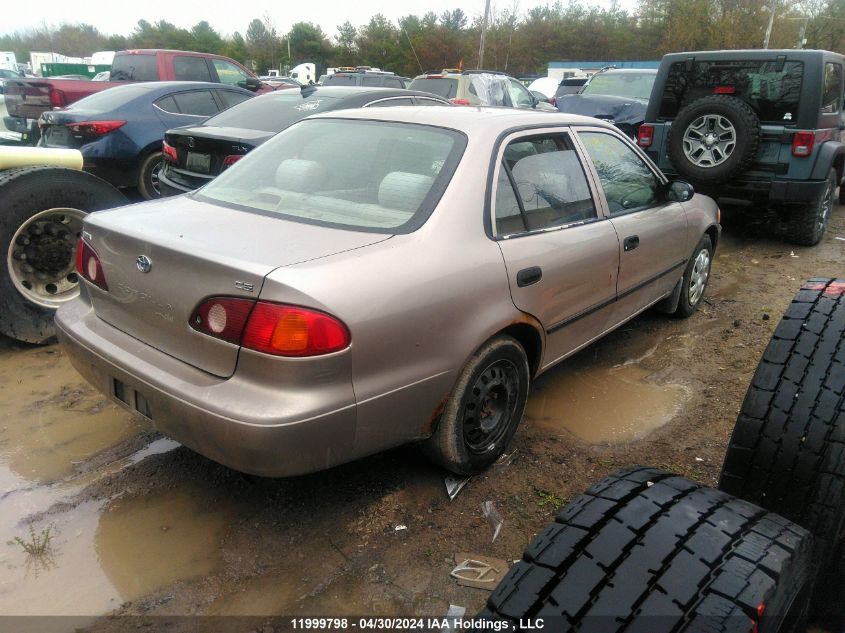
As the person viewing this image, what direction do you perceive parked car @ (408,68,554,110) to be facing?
facing away from the viewer and to the right of the viewer

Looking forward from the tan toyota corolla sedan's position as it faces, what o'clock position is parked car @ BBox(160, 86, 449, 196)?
The parked car is roughly at 10 o'clock from the tan toyota corolla sedan.

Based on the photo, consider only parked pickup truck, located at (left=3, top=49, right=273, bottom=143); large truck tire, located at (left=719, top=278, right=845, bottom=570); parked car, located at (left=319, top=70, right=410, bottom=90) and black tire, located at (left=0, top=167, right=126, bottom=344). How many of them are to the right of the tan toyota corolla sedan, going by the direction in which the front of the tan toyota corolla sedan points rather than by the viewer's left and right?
1

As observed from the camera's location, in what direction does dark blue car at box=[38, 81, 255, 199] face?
facing away from the viewer and to the right of the viewer

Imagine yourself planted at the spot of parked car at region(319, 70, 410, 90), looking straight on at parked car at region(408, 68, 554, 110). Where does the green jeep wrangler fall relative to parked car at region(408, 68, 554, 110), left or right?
right

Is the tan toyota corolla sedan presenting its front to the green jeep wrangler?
yes

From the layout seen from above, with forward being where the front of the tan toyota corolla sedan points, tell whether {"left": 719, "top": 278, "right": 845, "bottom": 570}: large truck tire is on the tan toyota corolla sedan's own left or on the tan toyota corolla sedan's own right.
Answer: on the tan toyota corolla sedan's own right

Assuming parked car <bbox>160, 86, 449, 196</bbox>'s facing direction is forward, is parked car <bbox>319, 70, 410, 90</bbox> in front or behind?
in front

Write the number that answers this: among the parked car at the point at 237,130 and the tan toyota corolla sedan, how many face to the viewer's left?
0

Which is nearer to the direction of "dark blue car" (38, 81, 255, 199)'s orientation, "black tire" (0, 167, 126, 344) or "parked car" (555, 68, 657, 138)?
the parked car
